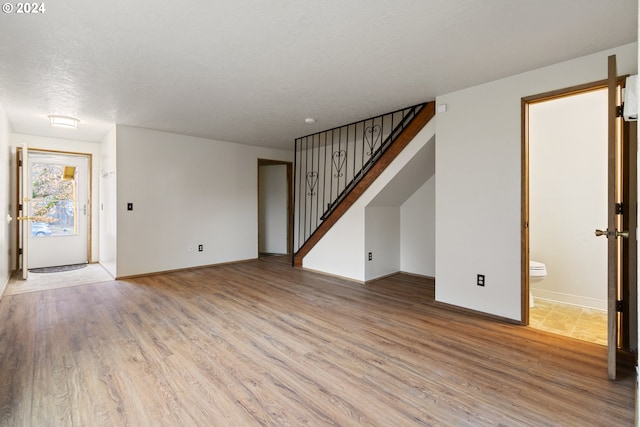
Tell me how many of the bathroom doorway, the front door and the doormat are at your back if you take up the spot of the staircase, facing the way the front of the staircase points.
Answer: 1

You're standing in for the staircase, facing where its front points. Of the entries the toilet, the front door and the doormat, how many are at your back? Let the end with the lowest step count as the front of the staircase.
1

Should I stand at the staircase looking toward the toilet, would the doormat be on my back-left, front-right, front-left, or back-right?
back-right

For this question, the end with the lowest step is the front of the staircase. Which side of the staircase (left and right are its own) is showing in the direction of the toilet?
back

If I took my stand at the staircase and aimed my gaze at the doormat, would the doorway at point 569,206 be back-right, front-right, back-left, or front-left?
back-left

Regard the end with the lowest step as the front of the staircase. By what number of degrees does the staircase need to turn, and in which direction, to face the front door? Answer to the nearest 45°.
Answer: approximately 45° to its left

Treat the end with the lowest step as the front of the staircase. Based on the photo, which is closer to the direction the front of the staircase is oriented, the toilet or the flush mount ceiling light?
the flush mount ceiling light

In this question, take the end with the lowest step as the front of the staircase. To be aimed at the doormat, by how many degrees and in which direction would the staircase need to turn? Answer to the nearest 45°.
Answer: approximately 45° to its left

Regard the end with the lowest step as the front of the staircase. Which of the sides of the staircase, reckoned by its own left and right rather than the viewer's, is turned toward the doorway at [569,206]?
back

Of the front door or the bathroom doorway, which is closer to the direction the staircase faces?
the front door

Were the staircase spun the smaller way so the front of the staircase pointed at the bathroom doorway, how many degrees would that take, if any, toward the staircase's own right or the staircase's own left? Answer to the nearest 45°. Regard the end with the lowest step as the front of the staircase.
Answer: approximately 180°

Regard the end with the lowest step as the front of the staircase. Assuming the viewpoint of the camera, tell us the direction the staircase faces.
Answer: facing away from the viewer and to the left of the viewer
